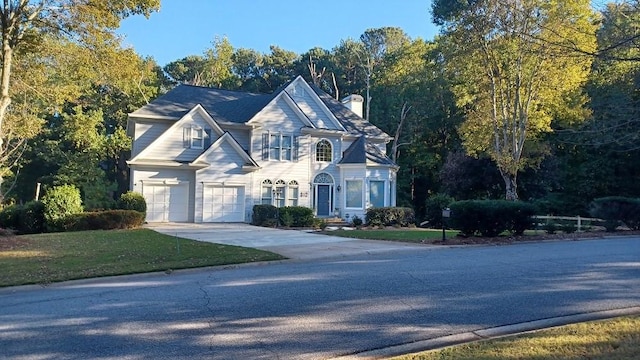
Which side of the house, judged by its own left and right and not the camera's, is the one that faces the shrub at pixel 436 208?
left

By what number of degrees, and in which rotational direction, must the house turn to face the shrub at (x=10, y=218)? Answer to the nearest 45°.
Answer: approximately 90° to its right

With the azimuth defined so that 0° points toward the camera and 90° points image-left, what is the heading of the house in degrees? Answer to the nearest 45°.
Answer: approximately 0°

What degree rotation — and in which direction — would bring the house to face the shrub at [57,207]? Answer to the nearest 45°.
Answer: approximately 45° to its right

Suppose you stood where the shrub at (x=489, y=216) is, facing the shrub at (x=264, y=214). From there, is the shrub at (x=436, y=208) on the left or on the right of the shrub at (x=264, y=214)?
right

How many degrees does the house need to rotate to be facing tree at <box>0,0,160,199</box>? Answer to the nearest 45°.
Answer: approximately 45° to its right

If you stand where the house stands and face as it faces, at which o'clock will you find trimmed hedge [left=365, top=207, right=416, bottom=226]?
The trimmed hedge is roughly at 10 o'clock from the house.

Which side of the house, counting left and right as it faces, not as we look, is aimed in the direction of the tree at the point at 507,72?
left

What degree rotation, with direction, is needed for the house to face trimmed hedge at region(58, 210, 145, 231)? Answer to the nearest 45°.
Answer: approximately 45° to its right

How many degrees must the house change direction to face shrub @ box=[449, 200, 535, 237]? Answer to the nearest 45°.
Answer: approximately 45° to its left
